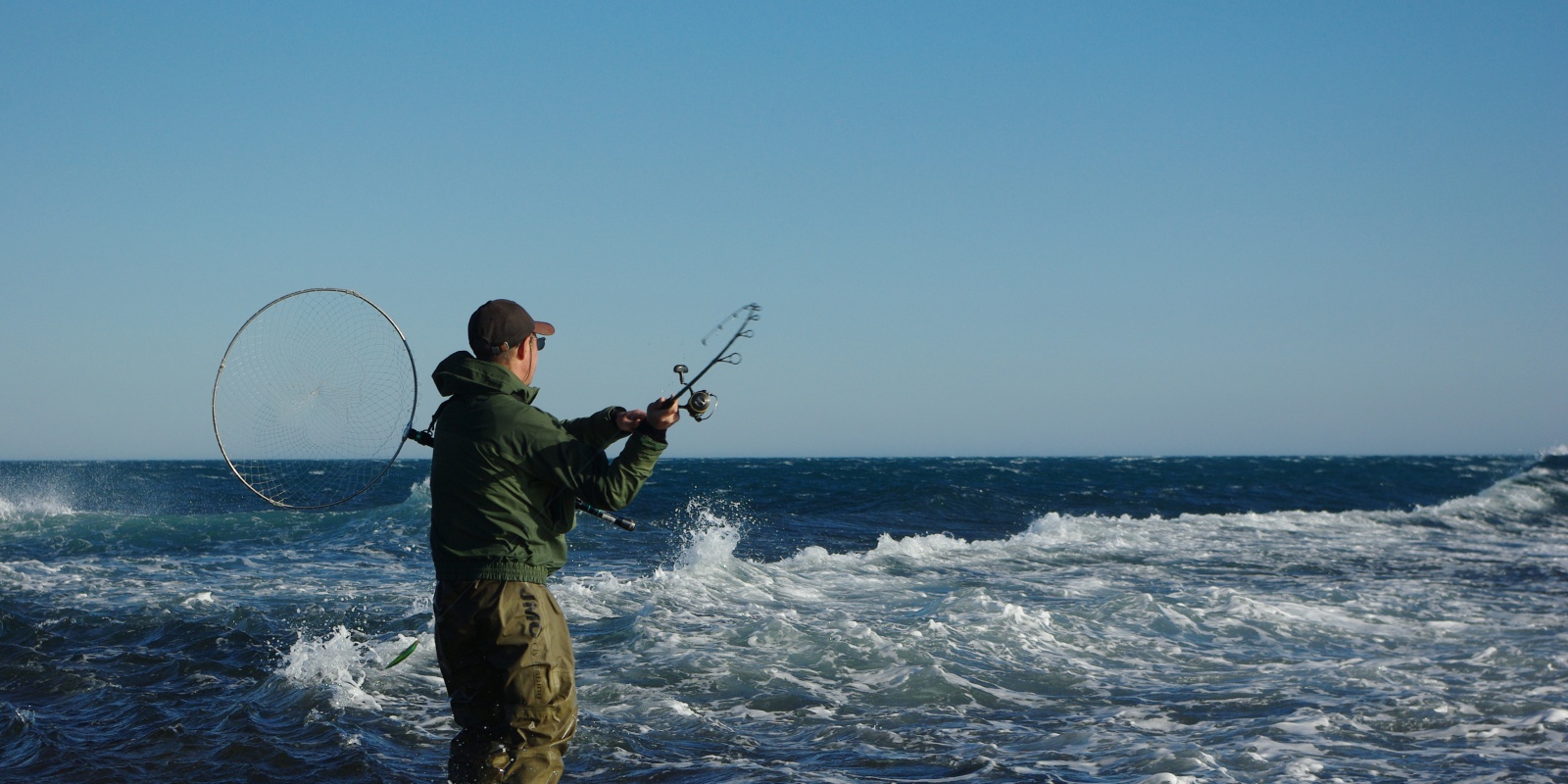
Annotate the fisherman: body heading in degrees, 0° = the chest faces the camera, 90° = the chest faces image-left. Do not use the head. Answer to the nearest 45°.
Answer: approximately 225°

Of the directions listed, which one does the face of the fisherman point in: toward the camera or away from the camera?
away from the camera
